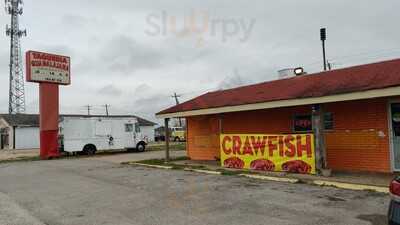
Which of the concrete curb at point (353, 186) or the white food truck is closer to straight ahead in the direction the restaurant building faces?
the concrete curb

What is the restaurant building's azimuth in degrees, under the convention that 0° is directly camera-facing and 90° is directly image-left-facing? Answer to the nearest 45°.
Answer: approximately 45°

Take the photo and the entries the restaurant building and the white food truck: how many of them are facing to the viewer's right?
1

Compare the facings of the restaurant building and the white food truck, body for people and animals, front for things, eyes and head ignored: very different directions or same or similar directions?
very different directions

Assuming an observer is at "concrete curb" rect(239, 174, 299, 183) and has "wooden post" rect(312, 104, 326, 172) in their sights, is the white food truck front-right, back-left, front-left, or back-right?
back-left

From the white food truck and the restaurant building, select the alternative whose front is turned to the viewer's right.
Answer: the white food truck

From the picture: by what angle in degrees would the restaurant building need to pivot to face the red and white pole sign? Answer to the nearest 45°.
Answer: approximately 90° to its right

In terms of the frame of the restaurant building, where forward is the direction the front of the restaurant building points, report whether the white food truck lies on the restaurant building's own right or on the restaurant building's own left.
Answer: on the restaurant building's own right

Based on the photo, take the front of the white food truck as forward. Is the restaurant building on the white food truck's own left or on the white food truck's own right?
on the white food truck's own right

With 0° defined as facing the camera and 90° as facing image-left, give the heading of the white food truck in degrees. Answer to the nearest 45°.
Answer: approximately 270°
